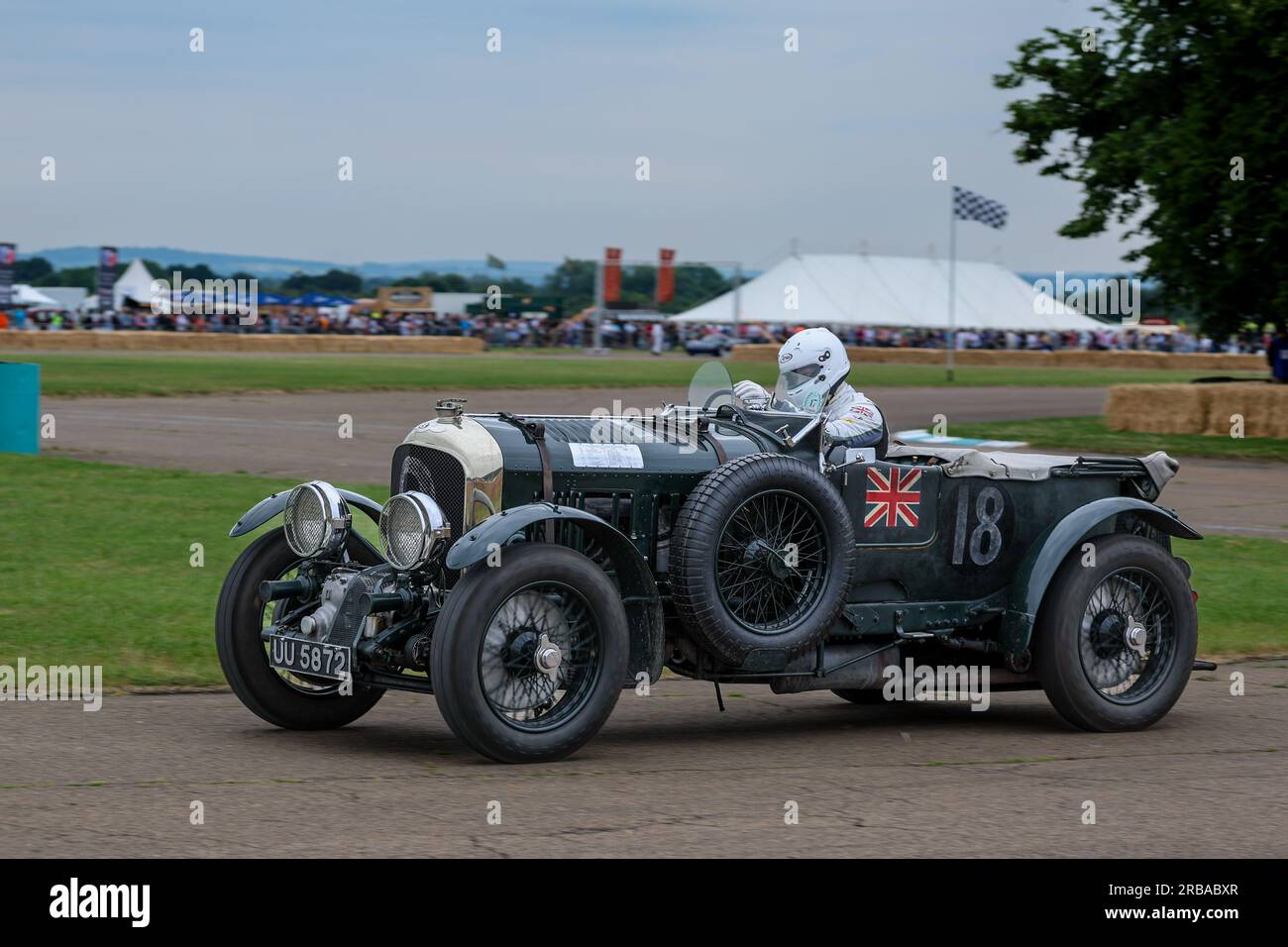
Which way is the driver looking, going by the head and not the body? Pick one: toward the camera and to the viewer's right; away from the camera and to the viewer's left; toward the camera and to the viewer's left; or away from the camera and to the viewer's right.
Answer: toward the camera and to the viewer's left

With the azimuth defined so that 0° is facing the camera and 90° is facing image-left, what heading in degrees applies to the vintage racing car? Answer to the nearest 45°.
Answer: approximately 45°

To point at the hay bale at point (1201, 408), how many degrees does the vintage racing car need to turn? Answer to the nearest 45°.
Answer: approximately 135° to its right

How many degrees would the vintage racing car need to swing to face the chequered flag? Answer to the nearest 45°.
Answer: approximately 135° to its right

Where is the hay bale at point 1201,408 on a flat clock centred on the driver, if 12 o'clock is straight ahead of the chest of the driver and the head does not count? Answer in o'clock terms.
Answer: The hay bale is roughly at 5 o'clock from the driver.

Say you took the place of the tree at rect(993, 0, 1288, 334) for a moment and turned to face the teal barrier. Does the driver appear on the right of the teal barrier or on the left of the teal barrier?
left

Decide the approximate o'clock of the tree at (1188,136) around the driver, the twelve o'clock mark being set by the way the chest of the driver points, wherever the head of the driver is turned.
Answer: The tree is roughly at 5 o'clock from the driver.

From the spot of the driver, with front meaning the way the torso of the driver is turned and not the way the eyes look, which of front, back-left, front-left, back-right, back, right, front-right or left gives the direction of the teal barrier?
right

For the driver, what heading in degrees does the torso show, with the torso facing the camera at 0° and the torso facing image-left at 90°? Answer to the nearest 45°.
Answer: approximately 45°

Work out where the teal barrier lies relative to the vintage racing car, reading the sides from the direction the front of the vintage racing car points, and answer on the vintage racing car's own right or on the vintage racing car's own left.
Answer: on the vintage racing car's own right
